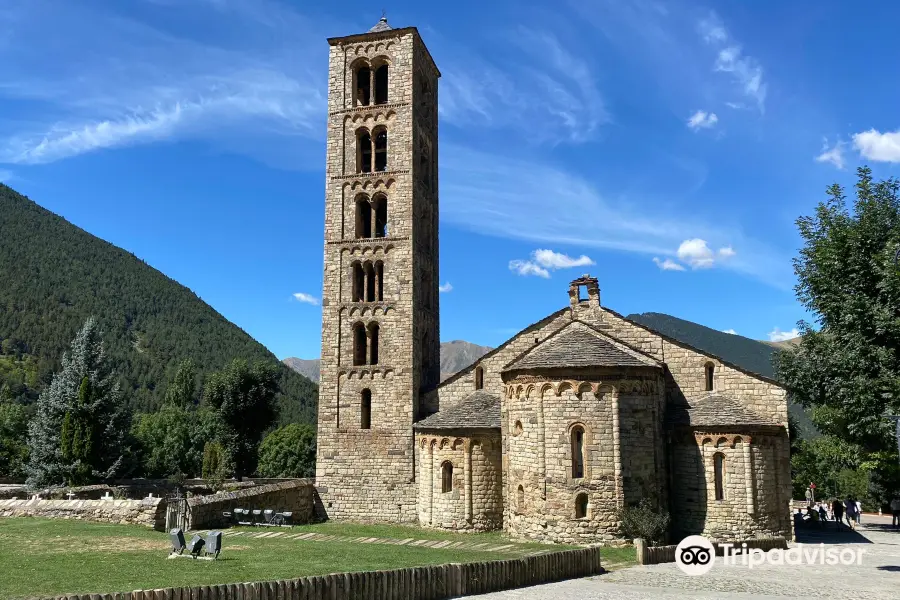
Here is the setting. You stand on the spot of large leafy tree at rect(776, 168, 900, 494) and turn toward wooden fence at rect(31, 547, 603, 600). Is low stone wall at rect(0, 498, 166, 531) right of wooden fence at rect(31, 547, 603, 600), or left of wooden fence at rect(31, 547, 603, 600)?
right

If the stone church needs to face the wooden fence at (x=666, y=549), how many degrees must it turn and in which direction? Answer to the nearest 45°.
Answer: approximately 135° to its right

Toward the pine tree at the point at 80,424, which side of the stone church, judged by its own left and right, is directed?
left

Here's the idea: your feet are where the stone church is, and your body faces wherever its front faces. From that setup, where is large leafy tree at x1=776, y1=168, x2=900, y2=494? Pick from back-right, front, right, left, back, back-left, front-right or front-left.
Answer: right

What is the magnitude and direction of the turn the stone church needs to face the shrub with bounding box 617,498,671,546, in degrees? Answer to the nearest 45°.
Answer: approximately 135° to its right

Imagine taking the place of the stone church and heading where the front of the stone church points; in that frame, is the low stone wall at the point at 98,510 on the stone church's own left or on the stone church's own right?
on the stone church's own left

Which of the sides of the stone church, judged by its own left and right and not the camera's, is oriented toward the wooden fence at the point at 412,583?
back

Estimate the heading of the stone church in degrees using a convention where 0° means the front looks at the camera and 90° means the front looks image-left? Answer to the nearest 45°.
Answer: approximately 180°

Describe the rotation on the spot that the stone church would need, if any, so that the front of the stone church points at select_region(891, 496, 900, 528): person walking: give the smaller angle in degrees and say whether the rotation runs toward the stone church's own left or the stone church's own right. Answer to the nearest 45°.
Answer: approximately 45° to the stone church's own right
